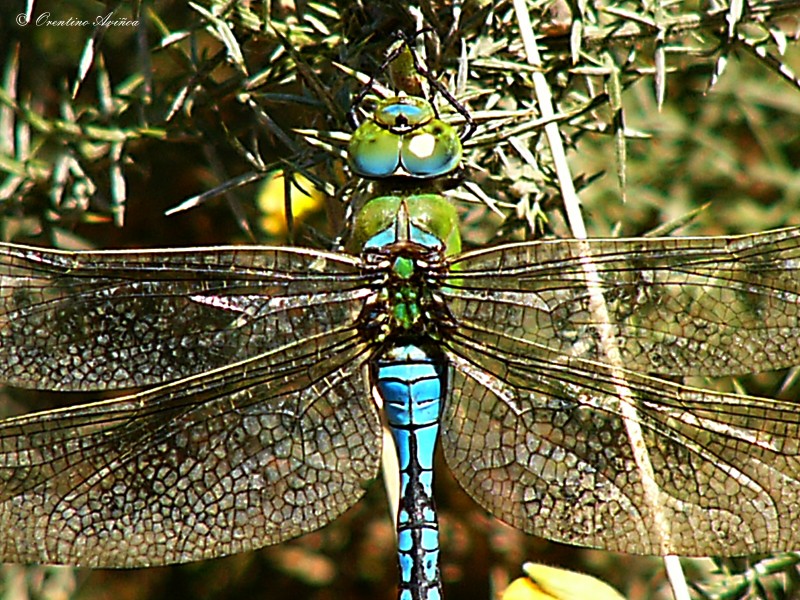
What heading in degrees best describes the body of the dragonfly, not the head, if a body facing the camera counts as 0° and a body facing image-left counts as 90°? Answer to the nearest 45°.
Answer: approximately 180°
